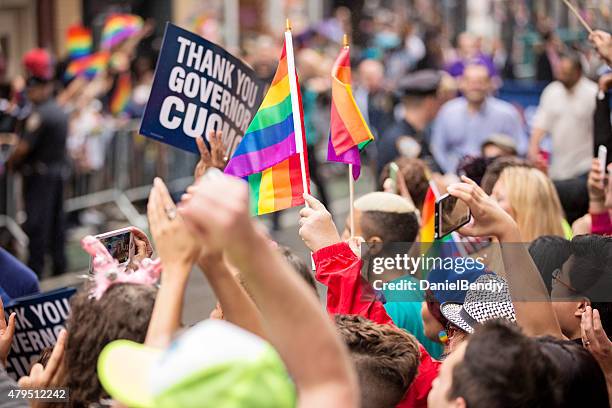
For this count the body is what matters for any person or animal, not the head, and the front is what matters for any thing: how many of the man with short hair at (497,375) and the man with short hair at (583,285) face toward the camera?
0

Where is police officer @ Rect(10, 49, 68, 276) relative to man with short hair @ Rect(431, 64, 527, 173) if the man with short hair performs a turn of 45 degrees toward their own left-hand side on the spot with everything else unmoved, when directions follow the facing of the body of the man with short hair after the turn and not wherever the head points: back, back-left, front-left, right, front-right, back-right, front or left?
back-right

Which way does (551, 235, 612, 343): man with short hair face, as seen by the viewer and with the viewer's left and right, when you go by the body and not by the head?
facing away from the viewer and to the left of the viewer

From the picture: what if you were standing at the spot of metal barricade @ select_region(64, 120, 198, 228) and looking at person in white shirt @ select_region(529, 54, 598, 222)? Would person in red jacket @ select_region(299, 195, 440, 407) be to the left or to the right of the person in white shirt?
right

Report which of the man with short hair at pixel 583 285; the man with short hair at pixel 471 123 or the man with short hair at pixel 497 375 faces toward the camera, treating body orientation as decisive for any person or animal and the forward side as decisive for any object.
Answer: the man with short hair at pixel 471 123

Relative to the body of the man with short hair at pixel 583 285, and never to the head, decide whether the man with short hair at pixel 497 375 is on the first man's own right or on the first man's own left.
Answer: on the first man's own left

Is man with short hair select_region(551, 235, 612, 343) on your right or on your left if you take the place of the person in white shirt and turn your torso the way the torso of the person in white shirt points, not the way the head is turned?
on your left

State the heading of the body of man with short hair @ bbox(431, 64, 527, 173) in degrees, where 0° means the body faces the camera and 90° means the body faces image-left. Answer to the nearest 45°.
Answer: approximately 0°

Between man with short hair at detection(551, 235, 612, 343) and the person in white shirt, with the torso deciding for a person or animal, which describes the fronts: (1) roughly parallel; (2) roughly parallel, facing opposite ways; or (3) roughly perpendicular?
roughly perpendicular

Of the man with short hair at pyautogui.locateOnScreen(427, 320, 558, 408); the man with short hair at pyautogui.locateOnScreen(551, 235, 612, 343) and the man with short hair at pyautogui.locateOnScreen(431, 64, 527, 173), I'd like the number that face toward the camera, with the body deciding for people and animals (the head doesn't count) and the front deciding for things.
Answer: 1

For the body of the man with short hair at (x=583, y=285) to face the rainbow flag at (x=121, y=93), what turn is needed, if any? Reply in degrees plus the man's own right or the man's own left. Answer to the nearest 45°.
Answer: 0° — they already face it
